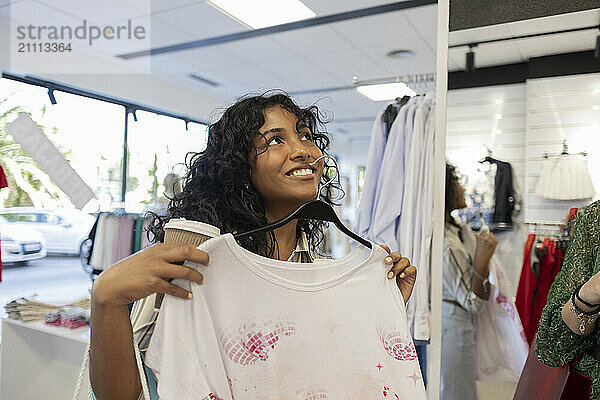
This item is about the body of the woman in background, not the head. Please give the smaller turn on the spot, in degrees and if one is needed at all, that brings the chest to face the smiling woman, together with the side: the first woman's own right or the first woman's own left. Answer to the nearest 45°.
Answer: approximately 90° to the first woman's own right

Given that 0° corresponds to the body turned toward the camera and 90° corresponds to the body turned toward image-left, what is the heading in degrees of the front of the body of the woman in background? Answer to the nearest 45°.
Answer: approximately 270°

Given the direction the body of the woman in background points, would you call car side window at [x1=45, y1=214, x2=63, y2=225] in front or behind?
behind
